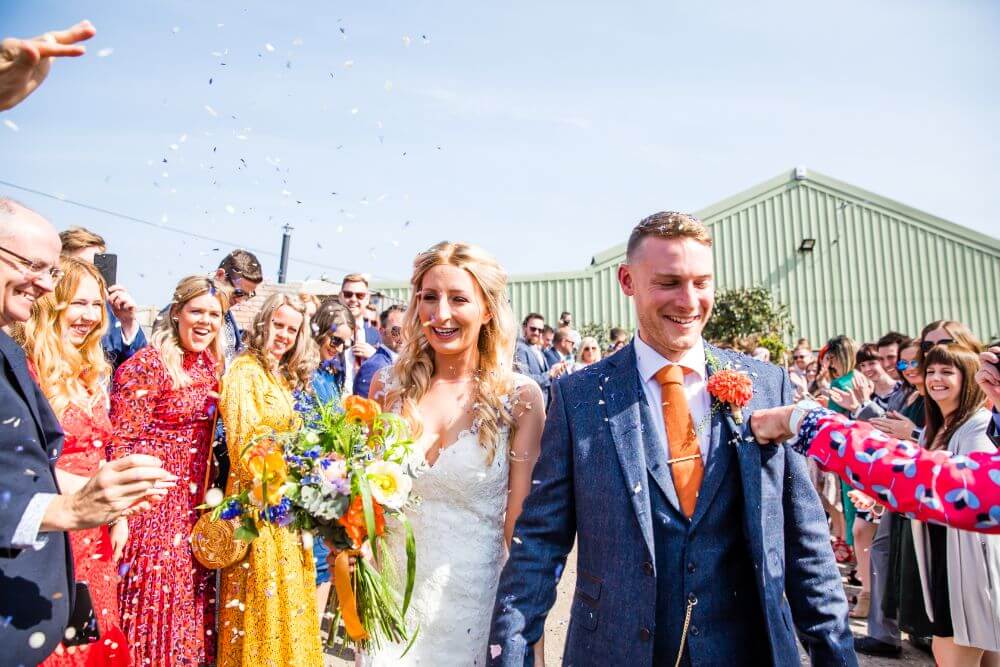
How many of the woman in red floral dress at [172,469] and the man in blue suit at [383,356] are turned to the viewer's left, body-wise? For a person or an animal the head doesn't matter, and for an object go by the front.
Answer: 0

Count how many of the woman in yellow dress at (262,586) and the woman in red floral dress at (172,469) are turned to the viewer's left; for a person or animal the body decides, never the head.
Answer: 0

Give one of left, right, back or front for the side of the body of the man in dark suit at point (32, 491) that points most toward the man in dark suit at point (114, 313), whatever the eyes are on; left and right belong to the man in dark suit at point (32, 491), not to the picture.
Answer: left

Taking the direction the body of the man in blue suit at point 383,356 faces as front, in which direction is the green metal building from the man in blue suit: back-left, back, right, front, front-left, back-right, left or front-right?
left

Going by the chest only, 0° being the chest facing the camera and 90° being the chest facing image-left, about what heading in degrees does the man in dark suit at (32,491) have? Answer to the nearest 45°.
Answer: approximately 270°

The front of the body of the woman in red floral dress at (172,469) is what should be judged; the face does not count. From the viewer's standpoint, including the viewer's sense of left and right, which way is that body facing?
facing the viewer and to the right of the viewer

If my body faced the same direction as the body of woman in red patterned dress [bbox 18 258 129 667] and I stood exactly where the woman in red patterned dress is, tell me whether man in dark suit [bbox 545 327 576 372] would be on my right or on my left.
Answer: on my left

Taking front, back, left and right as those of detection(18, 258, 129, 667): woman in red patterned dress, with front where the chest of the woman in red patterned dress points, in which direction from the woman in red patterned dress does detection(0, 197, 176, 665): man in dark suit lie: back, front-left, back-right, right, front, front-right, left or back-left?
front-right

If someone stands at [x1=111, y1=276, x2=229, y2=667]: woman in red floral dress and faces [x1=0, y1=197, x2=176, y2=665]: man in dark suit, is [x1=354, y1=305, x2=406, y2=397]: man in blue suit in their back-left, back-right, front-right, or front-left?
back-left

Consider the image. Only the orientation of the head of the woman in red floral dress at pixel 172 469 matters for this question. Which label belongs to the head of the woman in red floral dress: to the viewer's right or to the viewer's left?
to the viewer's right
